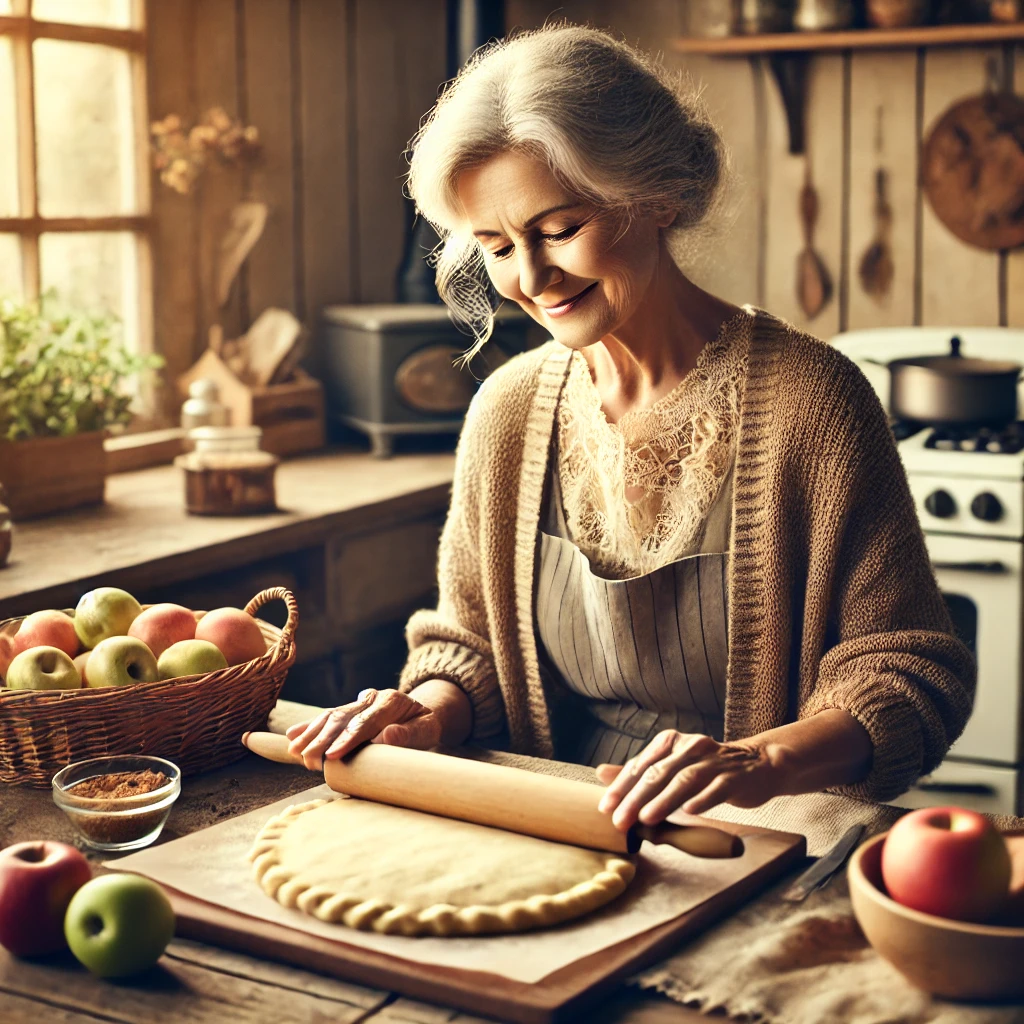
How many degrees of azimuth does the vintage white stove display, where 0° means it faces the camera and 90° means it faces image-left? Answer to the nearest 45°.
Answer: approximately 0°

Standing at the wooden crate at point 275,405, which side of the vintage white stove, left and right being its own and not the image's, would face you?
right

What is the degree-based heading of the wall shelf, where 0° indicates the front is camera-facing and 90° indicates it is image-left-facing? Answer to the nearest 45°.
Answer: approximately 0°

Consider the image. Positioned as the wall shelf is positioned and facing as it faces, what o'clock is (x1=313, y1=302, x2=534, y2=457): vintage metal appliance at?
The vintage metal appliance is roughly at 2 o'clock from the wall shelf.

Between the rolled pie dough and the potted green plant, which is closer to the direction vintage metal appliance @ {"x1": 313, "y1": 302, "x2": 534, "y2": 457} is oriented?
the rolled pie dough

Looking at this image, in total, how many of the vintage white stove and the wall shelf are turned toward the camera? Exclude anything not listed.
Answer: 2

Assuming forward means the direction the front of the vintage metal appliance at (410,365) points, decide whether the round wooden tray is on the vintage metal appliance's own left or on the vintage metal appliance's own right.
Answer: on the vintage metal appliance's own left
